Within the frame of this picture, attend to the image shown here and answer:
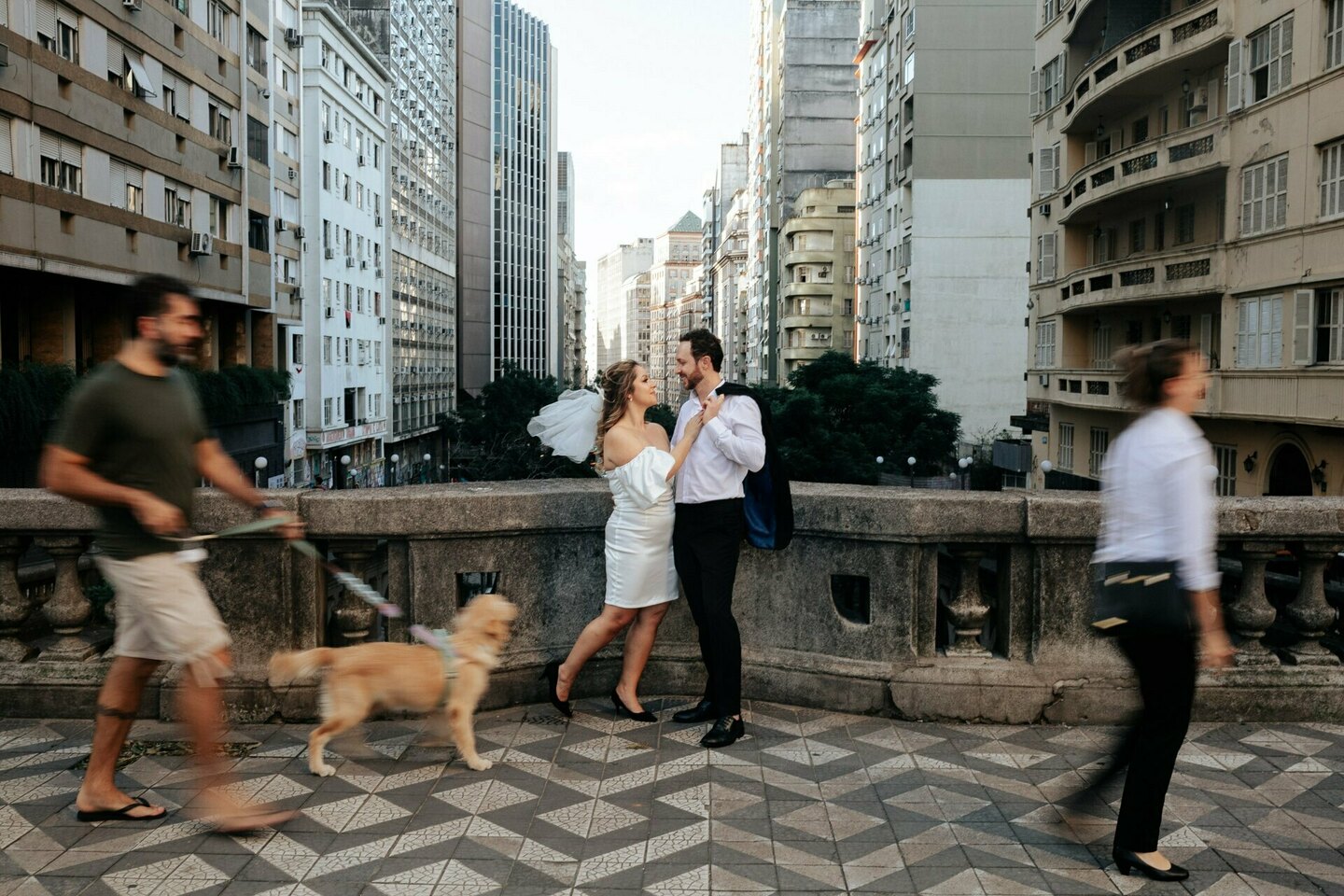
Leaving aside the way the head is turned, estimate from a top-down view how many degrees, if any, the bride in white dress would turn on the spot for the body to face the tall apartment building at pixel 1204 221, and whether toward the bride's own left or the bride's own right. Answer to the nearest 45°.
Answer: approximately 45° to the bride's own left

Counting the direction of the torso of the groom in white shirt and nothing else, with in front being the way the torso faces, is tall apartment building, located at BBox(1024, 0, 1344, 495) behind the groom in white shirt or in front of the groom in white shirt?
behind

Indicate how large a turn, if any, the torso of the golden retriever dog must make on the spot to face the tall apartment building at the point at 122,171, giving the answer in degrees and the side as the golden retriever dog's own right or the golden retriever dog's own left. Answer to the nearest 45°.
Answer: approximately 90° to the golden retriever dog's own left

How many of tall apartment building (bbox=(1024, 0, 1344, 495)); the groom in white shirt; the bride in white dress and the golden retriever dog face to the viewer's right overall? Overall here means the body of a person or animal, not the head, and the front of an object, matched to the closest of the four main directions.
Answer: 2

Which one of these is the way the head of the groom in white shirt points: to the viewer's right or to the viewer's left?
to the viewer's left

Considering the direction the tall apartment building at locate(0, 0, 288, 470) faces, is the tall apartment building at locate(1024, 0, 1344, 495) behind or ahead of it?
ahead

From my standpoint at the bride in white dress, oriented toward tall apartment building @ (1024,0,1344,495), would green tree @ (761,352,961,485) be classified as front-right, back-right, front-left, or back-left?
front-left

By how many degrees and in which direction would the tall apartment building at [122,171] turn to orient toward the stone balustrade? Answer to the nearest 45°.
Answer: approximately 45° to its right

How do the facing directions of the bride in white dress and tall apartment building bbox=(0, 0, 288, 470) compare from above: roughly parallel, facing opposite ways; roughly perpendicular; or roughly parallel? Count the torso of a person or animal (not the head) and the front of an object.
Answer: roughly parallel

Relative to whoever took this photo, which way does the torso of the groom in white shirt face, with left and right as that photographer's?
facing the viewer and to the left of the viewer

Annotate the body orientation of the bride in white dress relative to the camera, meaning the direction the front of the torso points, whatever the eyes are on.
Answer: to the viewer's right

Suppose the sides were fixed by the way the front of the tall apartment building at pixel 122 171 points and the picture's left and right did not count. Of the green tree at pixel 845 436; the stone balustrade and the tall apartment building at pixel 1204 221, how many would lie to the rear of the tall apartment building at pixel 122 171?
0

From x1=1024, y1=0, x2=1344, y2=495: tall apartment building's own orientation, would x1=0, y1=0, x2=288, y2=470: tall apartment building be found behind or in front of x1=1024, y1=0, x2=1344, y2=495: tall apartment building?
in front

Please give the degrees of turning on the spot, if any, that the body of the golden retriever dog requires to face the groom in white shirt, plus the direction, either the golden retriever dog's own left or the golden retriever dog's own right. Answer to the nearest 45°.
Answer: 0° — it already faces them

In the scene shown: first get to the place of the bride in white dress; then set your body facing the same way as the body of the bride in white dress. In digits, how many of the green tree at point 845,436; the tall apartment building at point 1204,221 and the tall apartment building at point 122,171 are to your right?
0

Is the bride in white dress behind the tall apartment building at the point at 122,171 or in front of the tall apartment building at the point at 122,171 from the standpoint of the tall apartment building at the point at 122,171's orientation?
in front

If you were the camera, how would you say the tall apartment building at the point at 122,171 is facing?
facing the viewer and to the right of the viewer

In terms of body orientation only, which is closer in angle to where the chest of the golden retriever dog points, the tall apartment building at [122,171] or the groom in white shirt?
the groom in white shirt

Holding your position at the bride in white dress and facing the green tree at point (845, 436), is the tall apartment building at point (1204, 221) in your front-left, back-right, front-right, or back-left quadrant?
front-right

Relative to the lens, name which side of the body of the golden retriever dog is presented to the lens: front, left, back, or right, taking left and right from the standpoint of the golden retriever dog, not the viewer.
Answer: right

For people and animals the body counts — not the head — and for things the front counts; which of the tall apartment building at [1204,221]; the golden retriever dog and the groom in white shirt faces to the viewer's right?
the golden retriever dog
